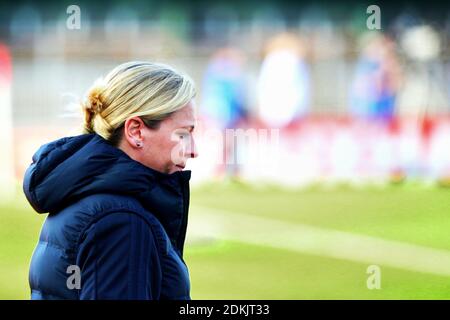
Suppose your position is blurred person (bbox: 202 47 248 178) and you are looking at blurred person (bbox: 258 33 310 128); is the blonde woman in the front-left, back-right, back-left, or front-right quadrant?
back-right

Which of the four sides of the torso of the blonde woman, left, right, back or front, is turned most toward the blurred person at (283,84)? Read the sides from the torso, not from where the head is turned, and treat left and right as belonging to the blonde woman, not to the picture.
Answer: left

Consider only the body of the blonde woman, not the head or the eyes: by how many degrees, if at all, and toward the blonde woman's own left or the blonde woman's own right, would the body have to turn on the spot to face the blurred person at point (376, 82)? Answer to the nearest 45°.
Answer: approximately 90° to the blonde woman's own left

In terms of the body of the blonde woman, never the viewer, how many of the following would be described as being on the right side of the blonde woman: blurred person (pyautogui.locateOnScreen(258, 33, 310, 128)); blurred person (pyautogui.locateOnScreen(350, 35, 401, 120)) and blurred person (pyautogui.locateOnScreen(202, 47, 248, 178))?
0

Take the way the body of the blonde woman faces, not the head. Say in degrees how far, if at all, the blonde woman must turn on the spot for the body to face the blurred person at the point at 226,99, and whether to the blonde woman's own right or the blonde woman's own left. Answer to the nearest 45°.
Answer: approximately 90° to the blonde woman's own left

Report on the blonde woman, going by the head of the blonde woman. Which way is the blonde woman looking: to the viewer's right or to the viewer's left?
to the viewer's right

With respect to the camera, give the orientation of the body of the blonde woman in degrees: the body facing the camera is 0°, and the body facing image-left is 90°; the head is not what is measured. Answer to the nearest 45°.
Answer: approximately 270°
